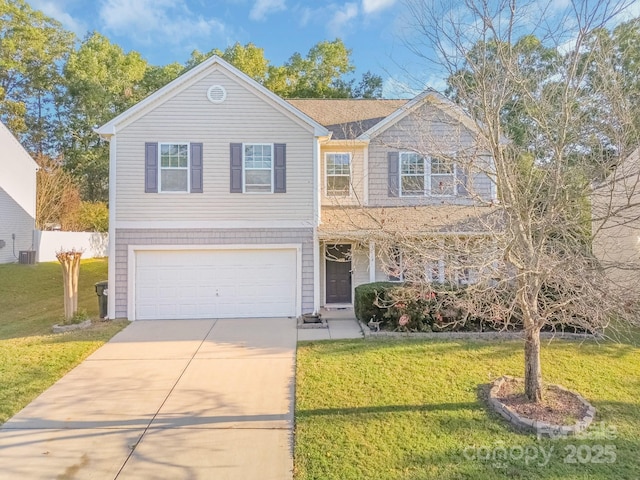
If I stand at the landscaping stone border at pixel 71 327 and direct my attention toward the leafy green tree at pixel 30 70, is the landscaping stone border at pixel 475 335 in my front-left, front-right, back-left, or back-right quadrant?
back-right

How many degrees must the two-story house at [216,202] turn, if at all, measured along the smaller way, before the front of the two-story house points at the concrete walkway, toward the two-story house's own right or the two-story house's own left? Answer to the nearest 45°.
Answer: approximately 45° to the two-story house's own left

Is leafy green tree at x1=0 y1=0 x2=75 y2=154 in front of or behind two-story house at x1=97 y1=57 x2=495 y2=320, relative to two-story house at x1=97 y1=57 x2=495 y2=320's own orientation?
behind

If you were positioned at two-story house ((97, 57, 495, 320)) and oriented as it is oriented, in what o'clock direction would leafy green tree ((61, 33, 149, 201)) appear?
The leafy green tree is roughly at 5 o'clock from the two-story house.

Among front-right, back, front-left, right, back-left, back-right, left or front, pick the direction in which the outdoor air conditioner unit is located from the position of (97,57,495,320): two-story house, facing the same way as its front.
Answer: back-right

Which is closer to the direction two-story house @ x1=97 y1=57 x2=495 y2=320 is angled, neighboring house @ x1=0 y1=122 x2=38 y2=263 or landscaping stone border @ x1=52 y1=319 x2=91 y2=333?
the landscaping stone border

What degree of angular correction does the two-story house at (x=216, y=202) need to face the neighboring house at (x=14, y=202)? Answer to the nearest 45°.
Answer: approximately 135° to its right

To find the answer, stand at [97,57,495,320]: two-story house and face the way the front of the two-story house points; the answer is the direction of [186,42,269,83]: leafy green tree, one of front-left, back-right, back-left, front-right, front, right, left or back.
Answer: back

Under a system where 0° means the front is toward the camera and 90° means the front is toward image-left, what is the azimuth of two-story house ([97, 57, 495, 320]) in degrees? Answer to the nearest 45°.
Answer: approximately 0°

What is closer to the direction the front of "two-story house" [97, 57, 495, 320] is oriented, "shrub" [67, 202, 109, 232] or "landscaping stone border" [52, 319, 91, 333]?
the landscaping stone border

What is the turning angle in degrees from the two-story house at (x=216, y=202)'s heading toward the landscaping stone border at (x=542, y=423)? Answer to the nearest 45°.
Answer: approximately 45° to its left

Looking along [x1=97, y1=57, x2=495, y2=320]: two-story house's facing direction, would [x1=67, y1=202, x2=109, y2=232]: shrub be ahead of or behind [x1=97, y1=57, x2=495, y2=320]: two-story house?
behind
